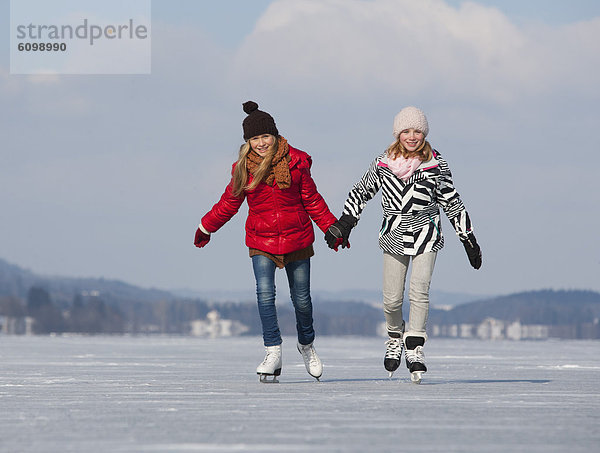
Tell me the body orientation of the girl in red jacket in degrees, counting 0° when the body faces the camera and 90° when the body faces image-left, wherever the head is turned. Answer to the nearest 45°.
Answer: approximately 0°

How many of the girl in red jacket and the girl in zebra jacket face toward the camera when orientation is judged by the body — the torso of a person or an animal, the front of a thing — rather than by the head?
2

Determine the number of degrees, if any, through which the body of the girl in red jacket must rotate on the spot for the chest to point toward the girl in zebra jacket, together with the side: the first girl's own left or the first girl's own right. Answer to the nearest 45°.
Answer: approximately 90° to the first girl's own left

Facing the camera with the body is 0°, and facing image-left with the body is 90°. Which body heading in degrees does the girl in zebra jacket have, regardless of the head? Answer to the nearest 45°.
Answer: approximately 0°

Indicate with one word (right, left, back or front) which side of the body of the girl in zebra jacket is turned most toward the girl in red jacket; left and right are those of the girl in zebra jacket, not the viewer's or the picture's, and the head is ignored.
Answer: right
